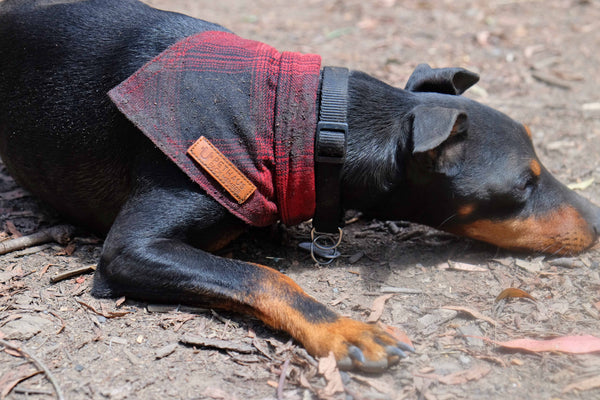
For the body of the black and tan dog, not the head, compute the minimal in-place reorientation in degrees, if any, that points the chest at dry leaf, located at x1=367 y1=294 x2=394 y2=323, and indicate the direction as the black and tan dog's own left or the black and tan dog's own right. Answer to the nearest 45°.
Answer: approximately 45° to the black and tan dog's own right

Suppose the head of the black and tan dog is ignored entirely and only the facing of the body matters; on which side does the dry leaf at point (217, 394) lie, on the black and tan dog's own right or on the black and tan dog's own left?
on the black and tan dog's own right

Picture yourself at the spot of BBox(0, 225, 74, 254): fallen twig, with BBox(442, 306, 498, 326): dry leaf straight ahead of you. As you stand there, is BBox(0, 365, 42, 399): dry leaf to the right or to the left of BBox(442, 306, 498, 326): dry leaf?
right

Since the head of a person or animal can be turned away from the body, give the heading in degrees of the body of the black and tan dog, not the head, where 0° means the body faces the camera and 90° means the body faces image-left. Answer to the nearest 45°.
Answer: approximately 270°

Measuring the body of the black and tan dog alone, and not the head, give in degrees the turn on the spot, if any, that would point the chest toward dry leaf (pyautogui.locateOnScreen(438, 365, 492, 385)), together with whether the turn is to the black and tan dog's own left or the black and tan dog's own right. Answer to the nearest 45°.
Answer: approximately 45° to the black and tan dog's own right

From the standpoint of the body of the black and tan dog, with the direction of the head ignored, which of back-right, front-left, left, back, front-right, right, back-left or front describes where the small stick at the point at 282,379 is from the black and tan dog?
right

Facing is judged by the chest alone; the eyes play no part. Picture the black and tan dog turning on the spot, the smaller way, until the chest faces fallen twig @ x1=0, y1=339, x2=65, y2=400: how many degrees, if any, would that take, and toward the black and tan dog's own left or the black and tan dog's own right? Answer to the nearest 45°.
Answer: approximately 135° to the black and tan dog's own right

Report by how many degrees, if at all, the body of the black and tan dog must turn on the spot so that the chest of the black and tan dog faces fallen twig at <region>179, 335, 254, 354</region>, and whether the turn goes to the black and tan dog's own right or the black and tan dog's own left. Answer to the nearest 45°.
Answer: approximately 90° to the black and tan dog's own right
